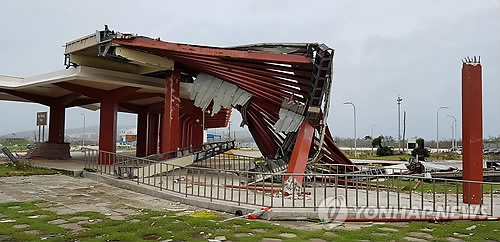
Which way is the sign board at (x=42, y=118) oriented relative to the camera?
toward the camera

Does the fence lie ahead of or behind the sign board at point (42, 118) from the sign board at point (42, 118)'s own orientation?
ahead

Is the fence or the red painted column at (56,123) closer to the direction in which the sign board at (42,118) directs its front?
the fence

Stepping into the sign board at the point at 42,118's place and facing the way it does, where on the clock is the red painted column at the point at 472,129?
The red painted column is roughly at 11 o'clock from the sign board.

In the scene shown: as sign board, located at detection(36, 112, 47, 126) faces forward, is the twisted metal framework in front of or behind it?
in front
